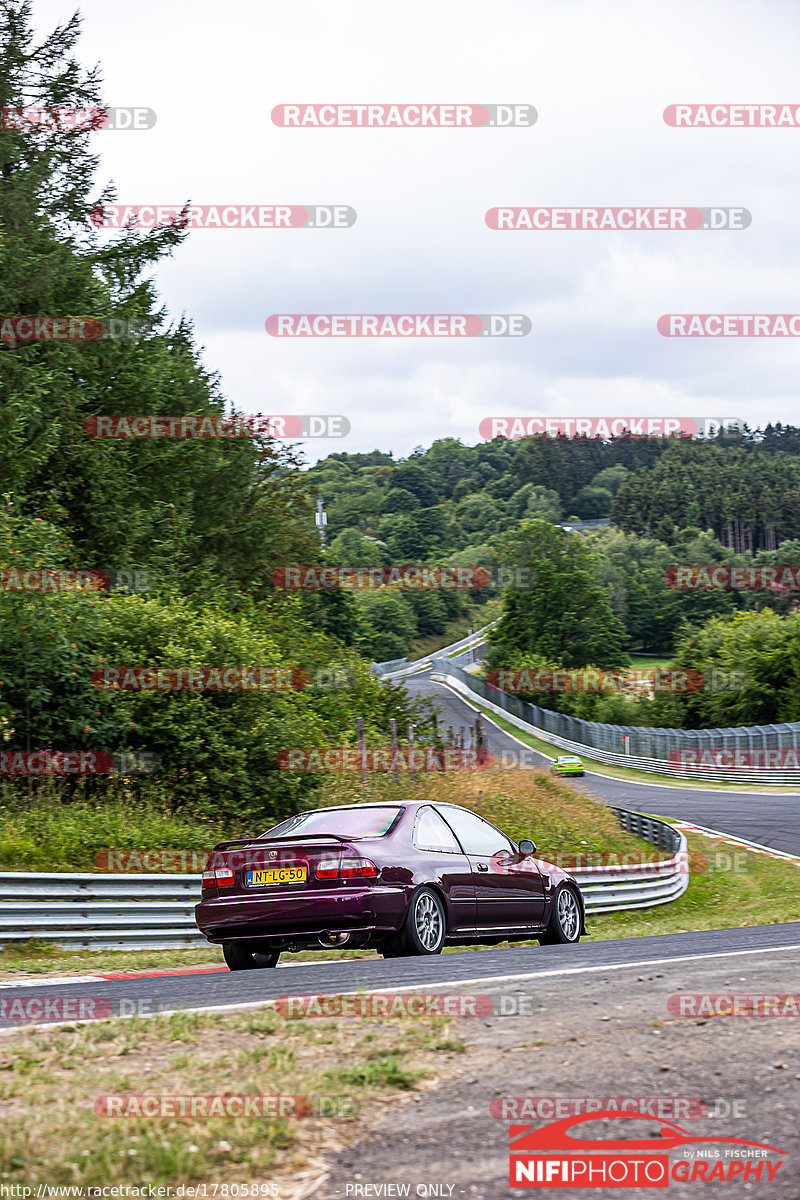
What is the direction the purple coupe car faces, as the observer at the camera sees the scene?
facing away from the viewer and to the right of the viewer

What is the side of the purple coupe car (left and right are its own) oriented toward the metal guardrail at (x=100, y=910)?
left
